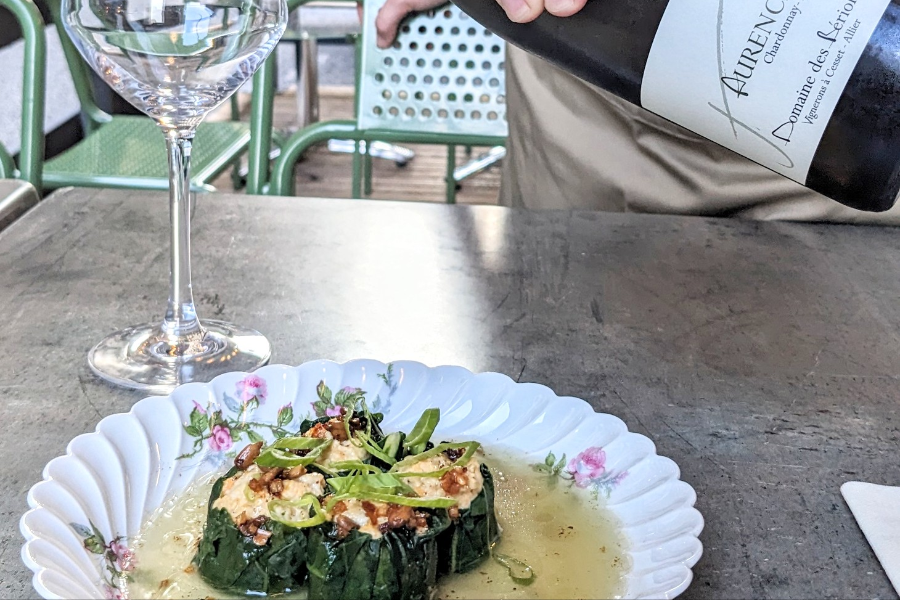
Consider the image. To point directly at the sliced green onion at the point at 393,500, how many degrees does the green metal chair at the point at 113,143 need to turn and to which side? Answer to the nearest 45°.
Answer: approximately 90° to its right

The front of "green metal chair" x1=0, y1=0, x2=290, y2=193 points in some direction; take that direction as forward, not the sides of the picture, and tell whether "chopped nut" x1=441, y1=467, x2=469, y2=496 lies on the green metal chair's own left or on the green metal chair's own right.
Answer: on the green metal chair's own right

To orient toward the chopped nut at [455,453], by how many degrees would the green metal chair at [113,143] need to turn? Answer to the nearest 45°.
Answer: approximately 90° to its right

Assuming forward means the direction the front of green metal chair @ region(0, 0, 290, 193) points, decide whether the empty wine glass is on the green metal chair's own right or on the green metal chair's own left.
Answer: on the green metal chair's own right

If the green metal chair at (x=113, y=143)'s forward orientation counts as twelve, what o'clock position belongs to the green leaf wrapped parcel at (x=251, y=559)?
The green leaf wrapped parcel is roughly at 3 o'clock from the green metal chair.

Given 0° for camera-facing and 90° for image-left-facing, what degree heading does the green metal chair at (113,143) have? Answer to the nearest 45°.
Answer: approximately 270°

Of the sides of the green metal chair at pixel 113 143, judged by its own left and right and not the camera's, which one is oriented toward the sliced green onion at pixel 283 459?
right

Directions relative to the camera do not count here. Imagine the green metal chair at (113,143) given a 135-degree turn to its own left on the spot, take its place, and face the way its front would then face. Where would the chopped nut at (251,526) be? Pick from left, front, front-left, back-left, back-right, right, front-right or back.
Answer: back-left

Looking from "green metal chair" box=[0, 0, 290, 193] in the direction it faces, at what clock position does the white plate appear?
The white plate is roughly at 3 o'clock from the green metal chair.

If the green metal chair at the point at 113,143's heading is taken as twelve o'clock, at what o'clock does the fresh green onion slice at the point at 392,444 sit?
The fresh green onion slice is roughly at 3 o'clock from the green metal chair.

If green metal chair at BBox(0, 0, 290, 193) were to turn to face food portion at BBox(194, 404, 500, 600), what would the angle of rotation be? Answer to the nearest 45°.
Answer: approximately 90° to its right
